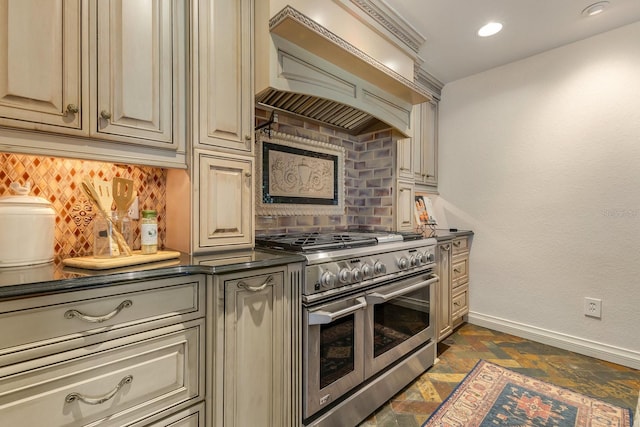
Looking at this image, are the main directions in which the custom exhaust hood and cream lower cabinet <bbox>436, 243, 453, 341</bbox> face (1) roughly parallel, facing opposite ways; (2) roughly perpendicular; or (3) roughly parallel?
roughly parallel

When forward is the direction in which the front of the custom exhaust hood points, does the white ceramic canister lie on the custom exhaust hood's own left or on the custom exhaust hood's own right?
on the custom exhaust hood's own right

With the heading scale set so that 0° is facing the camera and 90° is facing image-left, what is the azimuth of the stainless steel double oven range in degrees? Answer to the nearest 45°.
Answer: approximately 315°

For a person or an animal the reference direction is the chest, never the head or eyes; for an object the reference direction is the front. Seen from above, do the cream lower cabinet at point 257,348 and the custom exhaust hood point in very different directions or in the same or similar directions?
same or similar directions

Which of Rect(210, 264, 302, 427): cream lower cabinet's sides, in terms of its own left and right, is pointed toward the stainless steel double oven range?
left

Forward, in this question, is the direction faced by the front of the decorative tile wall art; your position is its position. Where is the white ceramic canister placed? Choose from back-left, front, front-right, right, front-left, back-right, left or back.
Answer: right

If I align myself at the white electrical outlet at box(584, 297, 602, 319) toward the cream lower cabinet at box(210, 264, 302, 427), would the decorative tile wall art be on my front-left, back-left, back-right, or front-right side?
front-right

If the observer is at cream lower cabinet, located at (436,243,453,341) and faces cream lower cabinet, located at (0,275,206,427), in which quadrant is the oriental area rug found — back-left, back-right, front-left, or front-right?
front-left

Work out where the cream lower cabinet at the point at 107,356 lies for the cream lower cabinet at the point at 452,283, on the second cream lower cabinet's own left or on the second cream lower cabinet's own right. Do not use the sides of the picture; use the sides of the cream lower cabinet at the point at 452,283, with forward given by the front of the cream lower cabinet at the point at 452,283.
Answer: on the second cream lower cabinet's own right

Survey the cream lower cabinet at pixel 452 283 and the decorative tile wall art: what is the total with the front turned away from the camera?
0
